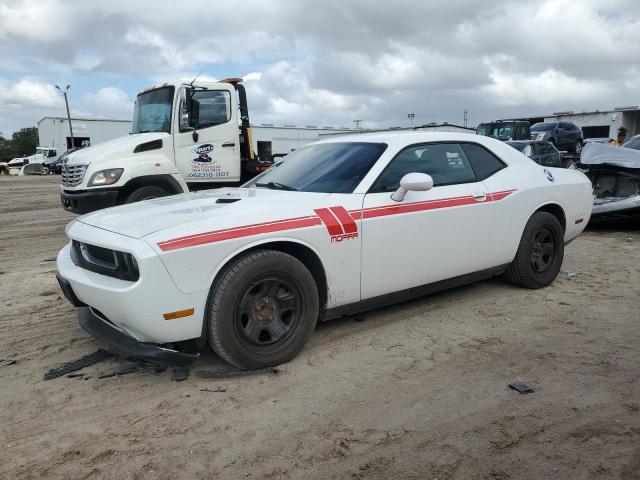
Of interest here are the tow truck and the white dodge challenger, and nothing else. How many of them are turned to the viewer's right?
0

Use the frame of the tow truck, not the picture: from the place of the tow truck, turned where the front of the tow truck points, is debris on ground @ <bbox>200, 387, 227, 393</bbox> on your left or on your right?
on your left

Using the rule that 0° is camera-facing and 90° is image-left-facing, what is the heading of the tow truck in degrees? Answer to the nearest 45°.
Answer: approximately 45°

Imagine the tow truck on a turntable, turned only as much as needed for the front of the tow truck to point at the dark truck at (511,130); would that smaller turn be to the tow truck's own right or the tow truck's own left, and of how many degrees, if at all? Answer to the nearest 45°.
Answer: approximately 180°

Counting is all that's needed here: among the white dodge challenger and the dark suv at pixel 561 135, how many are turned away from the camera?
0

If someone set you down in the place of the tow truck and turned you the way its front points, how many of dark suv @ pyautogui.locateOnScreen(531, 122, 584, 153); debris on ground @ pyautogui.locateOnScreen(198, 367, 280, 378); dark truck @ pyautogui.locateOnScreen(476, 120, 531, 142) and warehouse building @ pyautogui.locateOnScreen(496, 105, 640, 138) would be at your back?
3

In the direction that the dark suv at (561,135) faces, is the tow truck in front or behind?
in front

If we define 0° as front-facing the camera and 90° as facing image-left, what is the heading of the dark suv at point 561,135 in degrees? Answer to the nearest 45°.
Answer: approximately 45°

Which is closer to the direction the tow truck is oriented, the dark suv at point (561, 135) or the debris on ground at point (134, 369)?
the debris on ground

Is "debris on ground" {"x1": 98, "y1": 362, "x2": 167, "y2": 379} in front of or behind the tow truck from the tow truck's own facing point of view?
in front

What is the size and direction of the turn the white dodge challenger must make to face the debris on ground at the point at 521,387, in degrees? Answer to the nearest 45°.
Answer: approximately 90° to its left

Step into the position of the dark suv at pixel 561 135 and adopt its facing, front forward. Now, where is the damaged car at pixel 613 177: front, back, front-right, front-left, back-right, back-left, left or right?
front-left
